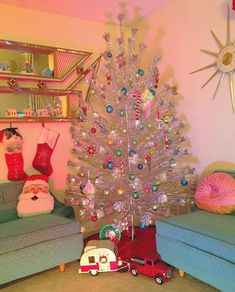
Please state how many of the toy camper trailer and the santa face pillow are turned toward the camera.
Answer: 1

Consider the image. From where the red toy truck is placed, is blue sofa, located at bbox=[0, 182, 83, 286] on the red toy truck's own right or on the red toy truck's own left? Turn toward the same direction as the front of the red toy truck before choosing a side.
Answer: on the red toy truck's own right

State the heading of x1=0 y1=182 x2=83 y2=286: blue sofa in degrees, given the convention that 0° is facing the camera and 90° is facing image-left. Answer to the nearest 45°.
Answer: approximately 315°

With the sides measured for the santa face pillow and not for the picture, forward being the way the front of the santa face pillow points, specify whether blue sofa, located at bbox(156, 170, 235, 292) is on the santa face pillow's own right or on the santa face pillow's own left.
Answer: on the santa face pillow's own left
